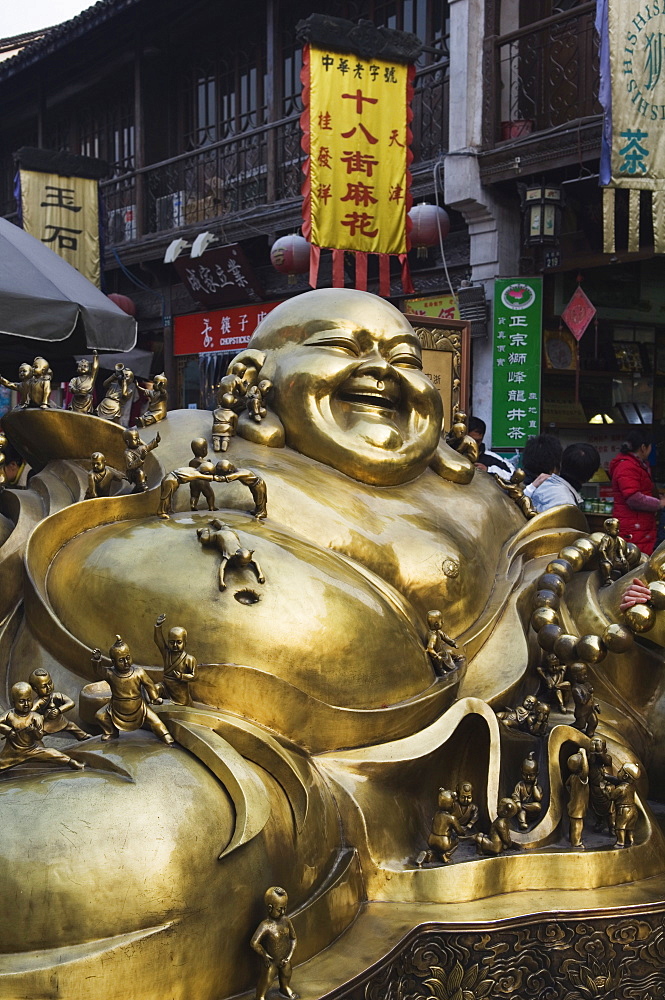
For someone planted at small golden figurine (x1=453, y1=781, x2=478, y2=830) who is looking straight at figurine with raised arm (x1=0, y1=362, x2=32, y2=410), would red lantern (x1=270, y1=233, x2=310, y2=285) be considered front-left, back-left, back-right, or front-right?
front-right

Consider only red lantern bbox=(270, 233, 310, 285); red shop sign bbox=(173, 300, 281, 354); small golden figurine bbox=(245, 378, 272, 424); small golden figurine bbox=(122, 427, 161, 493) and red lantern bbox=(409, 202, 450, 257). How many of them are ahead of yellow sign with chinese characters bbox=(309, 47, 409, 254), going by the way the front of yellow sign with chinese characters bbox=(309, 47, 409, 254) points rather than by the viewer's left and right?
2

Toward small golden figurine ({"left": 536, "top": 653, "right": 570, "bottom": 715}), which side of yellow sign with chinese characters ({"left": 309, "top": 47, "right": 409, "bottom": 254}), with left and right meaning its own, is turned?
front

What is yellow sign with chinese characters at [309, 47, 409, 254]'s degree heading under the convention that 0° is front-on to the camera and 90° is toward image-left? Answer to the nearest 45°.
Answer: approximately 0°

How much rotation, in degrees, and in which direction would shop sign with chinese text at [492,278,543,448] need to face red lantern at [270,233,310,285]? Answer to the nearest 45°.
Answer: approximately 135° to its right

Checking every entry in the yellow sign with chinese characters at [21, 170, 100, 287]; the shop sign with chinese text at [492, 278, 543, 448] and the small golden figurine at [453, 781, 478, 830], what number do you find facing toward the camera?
3

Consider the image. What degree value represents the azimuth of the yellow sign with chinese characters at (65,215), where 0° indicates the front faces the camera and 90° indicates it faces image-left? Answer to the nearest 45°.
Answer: approximately 0°

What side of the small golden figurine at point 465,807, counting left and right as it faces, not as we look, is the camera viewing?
front

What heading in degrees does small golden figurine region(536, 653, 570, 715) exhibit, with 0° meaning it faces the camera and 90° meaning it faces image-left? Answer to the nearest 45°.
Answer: approximately 315°

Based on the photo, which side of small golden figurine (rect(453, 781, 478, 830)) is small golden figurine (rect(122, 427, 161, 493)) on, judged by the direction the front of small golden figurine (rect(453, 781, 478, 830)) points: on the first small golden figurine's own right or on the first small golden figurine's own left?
on the first small golden figurine's own right

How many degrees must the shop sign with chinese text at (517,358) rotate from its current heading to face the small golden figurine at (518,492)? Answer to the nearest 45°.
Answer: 0° — it already faces it

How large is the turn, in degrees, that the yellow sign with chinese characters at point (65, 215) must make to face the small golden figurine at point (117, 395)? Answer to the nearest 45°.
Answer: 0° — it already faces it

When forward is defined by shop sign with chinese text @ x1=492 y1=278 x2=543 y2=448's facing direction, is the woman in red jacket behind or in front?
in front

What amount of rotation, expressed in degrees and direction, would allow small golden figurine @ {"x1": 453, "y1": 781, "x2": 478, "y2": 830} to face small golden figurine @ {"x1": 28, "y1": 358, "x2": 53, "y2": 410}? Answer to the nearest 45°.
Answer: approximately 90° to its right

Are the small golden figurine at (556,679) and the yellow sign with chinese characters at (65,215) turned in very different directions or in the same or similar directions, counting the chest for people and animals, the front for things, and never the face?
same or similar directions

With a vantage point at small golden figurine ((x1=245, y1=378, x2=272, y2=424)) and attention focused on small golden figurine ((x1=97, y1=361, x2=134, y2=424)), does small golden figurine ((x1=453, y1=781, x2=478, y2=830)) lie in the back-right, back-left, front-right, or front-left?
back-left

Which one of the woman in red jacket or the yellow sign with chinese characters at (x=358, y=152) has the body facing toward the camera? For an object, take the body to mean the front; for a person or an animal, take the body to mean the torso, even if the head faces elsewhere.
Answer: the yellow sign with chinese characters
